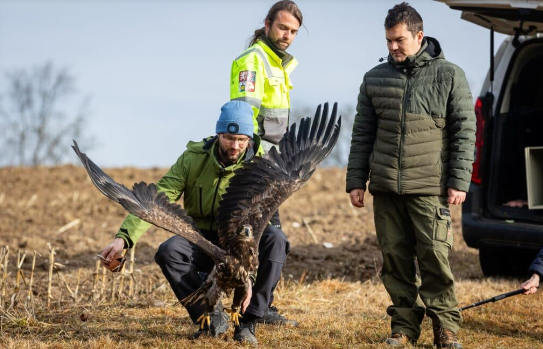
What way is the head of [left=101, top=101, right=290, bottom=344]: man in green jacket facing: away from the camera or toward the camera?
toward the camera

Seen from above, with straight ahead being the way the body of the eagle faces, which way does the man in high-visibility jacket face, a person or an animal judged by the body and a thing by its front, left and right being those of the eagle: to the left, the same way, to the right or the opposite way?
the same way

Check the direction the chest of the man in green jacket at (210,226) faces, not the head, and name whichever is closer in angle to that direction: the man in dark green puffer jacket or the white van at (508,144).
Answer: the man in dark green puffer jacket

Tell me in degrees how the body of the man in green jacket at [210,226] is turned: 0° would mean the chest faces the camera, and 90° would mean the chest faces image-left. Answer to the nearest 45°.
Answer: approximately 0°

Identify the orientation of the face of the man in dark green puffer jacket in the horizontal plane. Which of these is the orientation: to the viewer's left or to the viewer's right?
to the viewer's left

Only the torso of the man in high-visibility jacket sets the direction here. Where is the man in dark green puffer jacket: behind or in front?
in front

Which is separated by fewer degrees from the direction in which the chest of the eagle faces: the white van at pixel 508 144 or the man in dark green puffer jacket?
the man in dark green puffer jacket

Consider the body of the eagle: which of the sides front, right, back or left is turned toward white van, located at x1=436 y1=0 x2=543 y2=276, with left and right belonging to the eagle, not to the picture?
left

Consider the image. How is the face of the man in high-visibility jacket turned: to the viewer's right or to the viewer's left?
to the viewer's right

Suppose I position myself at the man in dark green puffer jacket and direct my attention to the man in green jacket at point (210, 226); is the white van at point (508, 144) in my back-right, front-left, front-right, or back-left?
back-right

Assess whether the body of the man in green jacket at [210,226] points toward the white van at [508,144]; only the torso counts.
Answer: no

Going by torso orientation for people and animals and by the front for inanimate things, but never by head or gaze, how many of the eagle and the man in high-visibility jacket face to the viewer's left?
0

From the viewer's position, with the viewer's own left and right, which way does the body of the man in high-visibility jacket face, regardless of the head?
facing the viewer and to the right of the viewer
